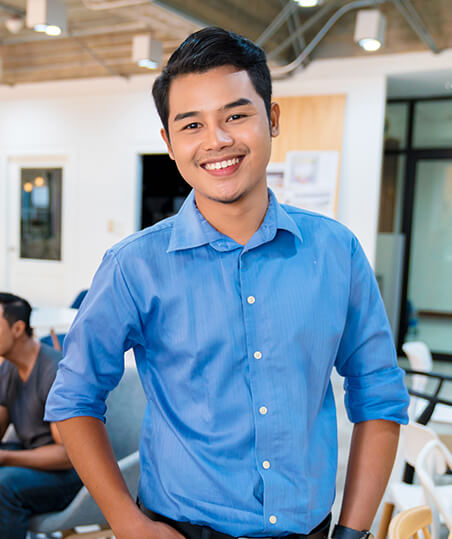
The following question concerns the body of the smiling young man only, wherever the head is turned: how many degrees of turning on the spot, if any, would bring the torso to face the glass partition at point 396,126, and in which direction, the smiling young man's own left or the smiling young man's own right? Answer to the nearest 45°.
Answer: approximately 180°

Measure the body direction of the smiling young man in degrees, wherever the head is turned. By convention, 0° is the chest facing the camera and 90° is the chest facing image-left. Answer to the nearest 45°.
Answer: approximately 0°

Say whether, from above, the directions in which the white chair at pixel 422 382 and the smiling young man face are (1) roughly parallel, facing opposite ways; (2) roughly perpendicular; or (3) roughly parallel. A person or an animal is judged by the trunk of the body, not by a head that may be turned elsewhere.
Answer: roughly perpendicular

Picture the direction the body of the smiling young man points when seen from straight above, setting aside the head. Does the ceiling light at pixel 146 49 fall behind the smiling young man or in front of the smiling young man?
behind
